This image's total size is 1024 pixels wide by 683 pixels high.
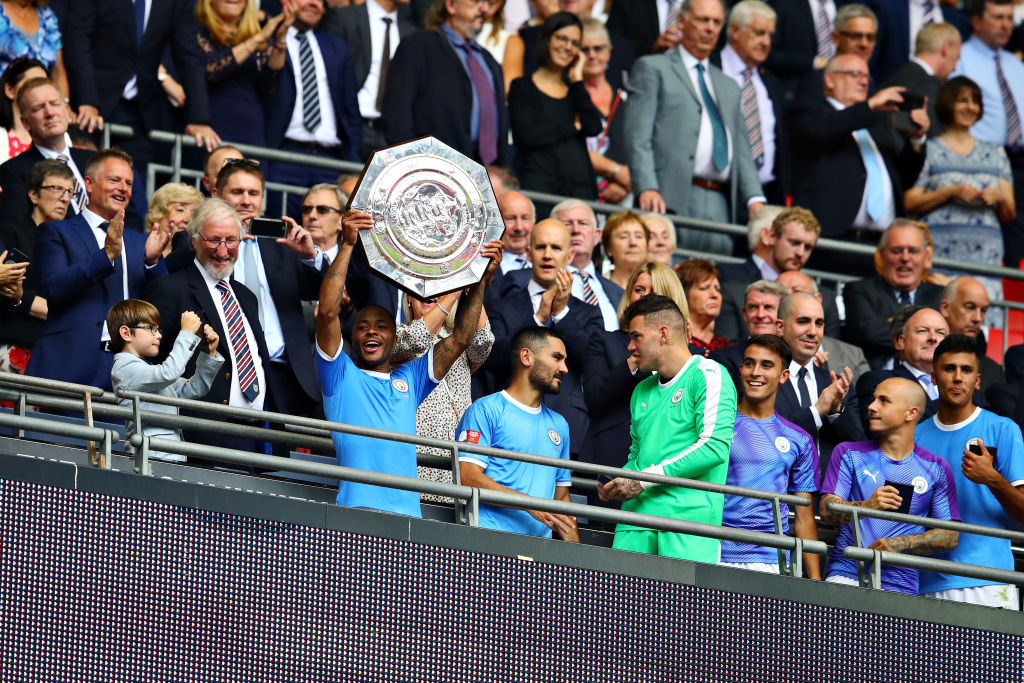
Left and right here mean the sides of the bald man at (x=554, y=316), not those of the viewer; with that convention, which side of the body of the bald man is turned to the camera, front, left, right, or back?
front

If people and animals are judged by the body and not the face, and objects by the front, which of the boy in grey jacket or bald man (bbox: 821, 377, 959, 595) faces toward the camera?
the bald man

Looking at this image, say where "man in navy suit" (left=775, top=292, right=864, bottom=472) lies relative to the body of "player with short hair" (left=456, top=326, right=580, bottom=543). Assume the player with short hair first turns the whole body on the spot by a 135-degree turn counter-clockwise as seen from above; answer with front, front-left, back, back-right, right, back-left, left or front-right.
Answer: front-right

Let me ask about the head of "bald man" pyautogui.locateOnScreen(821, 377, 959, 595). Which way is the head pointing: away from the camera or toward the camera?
toward the camera

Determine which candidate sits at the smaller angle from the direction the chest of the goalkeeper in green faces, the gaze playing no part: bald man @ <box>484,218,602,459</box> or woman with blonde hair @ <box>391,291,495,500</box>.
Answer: the woman with blonde hair

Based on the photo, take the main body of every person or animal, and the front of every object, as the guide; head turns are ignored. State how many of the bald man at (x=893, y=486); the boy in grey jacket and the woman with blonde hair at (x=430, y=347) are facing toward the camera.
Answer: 2

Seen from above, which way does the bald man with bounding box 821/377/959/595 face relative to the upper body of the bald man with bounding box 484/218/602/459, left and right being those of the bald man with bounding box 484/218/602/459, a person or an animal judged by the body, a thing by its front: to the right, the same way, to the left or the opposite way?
the same way

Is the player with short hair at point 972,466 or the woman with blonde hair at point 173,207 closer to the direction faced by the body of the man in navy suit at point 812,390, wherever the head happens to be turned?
the player with short hair

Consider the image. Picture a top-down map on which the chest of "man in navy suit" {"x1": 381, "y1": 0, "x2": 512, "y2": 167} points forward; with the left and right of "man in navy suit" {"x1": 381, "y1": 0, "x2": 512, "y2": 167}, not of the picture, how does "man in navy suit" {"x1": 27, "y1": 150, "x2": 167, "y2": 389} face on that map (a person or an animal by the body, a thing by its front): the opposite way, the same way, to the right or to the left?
the same way

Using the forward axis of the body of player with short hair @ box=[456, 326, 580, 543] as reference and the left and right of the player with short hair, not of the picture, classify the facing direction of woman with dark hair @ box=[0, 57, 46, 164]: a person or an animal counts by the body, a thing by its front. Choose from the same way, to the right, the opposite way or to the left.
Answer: the same way

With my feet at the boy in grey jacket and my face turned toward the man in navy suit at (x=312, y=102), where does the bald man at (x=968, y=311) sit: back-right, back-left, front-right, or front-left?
front-right

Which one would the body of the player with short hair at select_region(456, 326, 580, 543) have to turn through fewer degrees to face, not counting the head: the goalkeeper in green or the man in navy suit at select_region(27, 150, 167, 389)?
the goalkeeper in green

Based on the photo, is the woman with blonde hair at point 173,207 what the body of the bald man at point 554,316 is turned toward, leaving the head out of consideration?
no

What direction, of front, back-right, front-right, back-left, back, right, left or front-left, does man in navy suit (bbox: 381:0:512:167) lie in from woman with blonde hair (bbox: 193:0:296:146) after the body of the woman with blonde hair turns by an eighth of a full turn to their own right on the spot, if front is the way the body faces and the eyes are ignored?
left

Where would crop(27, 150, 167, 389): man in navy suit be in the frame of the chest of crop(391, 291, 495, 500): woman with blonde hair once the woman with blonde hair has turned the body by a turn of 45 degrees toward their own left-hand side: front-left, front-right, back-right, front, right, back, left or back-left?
back-right

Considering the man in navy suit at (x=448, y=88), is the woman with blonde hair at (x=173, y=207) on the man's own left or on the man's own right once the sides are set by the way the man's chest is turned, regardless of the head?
on the man's own right

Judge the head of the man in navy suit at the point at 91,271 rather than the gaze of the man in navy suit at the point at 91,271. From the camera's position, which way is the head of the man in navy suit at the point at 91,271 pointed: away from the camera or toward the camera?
toward the camera
